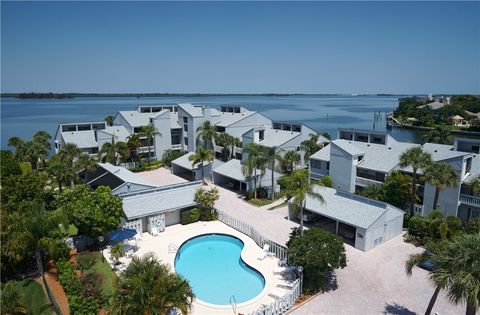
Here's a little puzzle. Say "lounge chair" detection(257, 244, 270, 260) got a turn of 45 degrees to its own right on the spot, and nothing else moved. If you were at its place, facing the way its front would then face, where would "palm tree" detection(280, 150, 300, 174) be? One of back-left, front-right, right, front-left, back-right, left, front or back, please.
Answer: right

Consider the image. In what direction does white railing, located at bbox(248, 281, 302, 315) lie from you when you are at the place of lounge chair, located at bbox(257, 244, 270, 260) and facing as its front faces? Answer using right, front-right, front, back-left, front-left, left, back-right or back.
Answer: front-left

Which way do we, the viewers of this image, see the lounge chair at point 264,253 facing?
facing the viewer and to the left of the viewer

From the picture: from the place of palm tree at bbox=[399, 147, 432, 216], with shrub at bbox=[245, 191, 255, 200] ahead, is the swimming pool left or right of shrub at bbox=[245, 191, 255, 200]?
left

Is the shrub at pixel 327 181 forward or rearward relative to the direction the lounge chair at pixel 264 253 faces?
rearward

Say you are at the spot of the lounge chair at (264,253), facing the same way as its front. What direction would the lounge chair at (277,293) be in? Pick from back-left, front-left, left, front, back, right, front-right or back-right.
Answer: front-left

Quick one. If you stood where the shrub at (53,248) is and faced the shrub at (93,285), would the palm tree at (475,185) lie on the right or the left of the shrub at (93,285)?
left

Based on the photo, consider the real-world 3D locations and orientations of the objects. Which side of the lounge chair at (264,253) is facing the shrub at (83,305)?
front

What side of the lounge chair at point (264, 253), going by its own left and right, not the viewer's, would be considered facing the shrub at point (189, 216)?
right

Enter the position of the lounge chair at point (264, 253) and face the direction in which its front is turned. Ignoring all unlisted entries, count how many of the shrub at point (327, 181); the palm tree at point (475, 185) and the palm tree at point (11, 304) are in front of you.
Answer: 1

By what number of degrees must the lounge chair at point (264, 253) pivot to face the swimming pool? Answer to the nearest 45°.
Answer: approximately 45° to its right

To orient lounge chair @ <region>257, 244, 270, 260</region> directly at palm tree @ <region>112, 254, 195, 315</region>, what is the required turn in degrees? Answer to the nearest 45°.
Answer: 0° — it already faces it

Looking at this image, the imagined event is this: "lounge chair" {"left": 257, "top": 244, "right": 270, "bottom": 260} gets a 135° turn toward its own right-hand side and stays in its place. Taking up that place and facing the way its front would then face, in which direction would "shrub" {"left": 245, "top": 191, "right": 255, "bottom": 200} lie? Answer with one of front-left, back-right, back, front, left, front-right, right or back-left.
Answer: front

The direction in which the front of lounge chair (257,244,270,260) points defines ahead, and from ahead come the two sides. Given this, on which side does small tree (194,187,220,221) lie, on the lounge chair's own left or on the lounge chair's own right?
on the lounge chair's own right

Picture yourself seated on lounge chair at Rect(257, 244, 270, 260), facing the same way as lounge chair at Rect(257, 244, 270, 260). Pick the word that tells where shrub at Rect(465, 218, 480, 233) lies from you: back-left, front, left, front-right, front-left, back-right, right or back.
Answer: back-left

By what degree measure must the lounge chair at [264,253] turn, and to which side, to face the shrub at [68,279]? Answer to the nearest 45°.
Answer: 0° — it already faces it

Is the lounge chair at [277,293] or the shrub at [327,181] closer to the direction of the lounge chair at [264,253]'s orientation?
the lounge chair
